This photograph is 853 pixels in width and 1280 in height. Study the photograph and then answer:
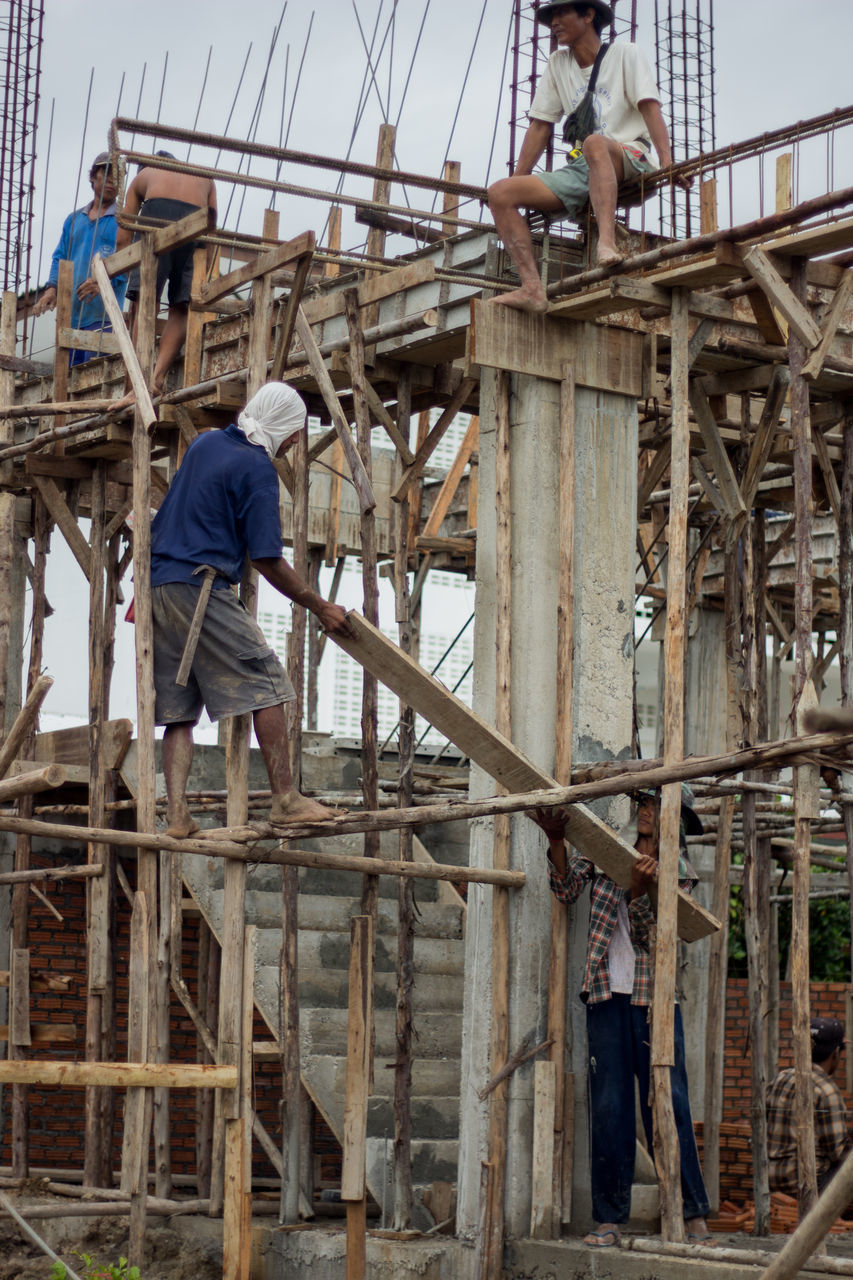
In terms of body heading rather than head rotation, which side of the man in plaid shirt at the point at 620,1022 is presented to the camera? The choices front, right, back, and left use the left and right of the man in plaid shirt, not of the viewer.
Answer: front

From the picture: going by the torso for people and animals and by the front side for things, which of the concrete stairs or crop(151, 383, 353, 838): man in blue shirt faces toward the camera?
the concrete stairs

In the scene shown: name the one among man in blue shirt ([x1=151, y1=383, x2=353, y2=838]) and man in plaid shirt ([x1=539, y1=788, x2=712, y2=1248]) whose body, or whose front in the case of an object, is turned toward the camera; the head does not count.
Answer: the man in plaid shirt

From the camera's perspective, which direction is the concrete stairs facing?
toward the camera

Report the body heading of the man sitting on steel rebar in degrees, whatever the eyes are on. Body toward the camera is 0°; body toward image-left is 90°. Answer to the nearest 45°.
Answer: approximately 45°

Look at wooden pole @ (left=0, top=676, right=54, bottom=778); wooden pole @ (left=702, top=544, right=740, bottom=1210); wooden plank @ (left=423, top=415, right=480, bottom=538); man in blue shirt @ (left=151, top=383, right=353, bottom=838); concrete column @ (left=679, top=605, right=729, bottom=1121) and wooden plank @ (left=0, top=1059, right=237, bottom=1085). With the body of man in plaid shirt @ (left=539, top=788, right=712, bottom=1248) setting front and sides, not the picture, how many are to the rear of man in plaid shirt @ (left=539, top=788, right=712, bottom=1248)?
3

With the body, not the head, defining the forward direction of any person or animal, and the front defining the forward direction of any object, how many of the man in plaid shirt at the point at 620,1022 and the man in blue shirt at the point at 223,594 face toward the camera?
1

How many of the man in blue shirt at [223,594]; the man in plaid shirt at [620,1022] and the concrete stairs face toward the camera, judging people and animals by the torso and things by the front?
2

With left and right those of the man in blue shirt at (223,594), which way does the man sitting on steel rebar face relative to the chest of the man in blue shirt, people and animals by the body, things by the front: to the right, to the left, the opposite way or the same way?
the opposite way

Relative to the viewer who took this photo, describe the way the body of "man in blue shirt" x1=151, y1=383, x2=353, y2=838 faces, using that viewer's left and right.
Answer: facing away from the viewer and to the right of the viewer

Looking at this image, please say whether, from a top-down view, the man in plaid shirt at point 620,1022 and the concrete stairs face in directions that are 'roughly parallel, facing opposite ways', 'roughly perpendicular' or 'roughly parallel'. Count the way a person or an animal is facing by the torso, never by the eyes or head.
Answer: roughly parallel

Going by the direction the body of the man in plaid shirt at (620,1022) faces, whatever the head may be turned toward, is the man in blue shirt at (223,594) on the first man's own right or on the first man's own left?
on the first man's own right
